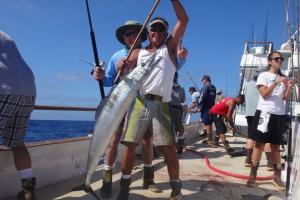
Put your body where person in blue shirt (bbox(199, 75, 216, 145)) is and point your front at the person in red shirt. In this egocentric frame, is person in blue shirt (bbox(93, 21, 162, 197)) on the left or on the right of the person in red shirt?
right

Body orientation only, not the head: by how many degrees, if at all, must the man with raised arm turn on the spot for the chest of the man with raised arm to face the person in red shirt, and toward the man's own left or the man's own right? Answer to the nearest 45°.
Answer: approximately 180°

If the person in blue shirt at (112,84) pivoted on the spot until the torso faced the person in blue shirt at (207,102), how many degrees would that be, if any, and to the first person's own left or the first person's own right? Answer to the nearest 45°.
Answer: approximately 135° to the first person's own left

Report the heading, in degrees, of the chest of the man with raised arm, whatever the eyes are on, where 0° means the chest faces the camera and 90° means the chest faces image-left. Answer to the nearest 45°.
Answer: approximately 0°

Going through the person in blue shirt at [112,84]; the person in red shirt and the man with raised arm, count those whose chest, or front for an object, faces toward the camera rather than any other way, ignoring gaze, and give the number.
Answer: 2

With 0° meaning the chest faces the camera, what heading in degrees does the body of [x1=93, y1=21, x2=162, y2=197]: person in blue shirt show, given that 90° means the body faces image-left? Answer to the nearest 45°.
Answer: approximately 0°

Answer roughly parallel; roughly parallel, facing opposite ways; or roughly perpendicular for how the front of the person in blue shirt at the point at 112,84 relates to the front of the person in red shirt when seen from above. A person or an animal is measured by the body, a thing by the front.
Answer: roughly perpendicular
